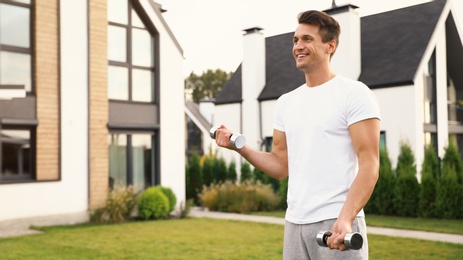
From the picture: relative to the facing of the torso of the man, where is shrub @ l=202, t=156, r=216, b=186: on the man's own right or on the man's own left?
on the man's own right

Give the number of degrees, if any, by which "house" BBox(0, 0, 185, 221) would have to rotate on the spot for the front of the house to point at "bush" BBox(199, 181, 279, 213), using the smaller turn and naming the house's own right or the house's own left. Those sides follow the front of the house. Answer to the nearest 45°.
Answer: approximately 90° to the house's own left

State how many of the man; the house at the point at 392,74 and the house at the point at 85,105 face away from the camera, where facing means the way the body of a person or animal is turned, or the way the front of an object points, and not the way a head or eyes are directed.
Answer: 0

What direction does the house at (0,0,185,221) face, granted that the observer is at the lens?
facing the viewer and to the right of the viewer

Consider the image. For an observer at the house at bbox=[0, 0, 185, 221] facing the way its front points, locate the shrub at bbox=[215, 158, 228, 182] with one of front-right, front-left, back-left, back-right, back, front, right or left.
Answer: left

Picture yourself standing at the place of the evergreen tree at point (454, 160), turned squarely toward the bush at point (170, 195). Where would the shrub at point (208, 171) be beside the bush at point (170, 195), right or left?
right

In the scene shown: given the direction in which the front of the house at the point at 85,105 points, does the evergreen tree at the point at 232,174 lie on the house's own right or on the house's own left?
on the house's own left

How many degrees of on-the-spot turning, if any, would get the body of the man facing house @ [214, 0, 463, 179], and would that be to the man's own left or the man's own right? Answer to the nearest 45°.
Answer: approximately 135° to the man's own right

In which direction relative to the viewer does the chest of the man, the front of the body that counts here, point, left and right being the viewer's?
facing the viewer and to the left of the viewer

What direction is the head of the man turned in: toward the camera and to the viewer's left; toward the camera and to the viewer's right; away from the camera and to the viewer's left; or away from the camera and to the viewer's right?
toward the camera and to the viewer's left
